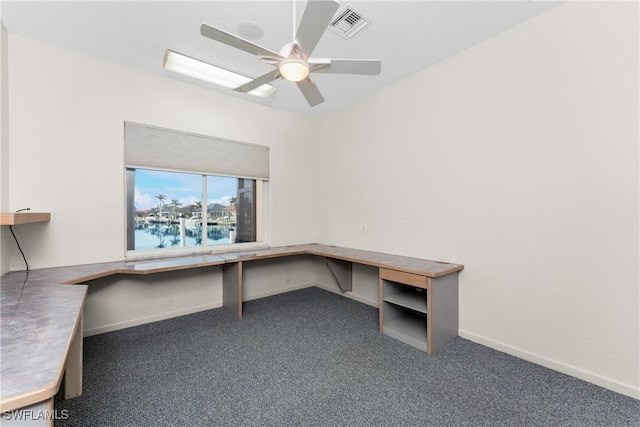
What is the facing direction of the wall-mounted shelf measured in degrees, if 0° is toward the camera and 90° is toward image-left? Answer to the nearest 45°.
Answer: approximately 315°

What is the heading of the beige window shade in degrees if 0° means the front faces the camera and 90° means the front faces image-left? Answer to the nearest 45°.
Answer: approximately 315°

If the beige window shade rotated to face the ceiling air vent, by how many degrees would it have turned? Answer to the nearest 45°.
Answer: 0° — it already faces it

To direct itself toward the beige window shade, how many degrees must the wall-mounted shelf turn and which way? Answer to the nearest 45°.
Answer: approximately 45° to its left

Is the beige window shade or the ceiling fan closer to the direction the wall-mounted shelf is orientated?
the ceiling fan
